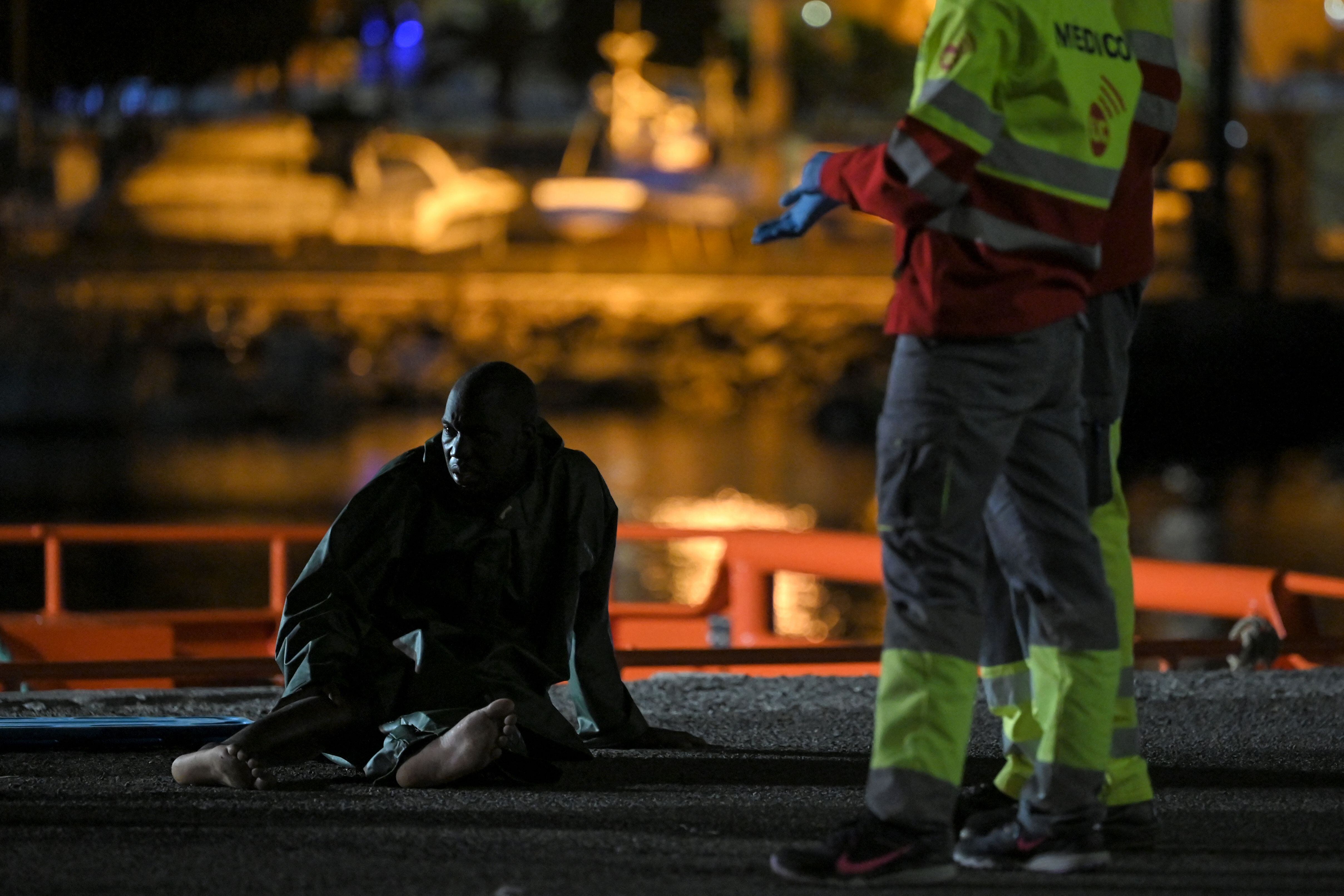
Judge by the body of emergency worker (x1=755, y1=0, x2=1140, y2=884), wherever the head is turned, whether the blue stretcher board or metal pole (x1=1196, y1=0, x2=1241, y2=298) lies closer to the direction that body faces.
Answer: the blue stretcher board

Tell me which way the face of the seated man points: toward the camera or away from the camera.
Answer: toward the camera

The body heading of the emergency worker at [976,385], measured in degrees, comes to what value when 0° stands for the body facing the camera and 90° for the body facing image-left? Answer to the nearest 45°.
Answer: approximately 135°

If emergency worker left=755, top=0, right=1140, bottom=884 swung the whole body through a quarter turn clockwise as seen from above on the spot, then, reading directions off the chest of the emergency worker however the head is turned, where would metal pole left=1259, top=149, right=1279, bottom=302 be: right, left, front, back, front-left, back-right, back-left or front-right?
front-left

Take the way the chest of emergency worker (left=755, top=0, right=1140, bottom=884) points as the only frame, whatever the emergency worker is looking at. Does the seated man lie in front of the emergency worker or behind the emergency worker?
in front

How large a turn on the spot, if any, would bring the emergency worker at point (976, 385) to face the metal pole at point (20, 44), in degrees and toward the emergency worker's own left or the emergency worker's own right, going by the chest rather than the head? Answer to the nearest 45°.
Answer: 0° — they already face it

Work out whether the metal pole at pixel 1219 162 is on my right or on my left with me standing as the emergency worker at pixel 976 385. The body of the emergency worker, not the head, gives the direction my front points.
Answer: on my right
